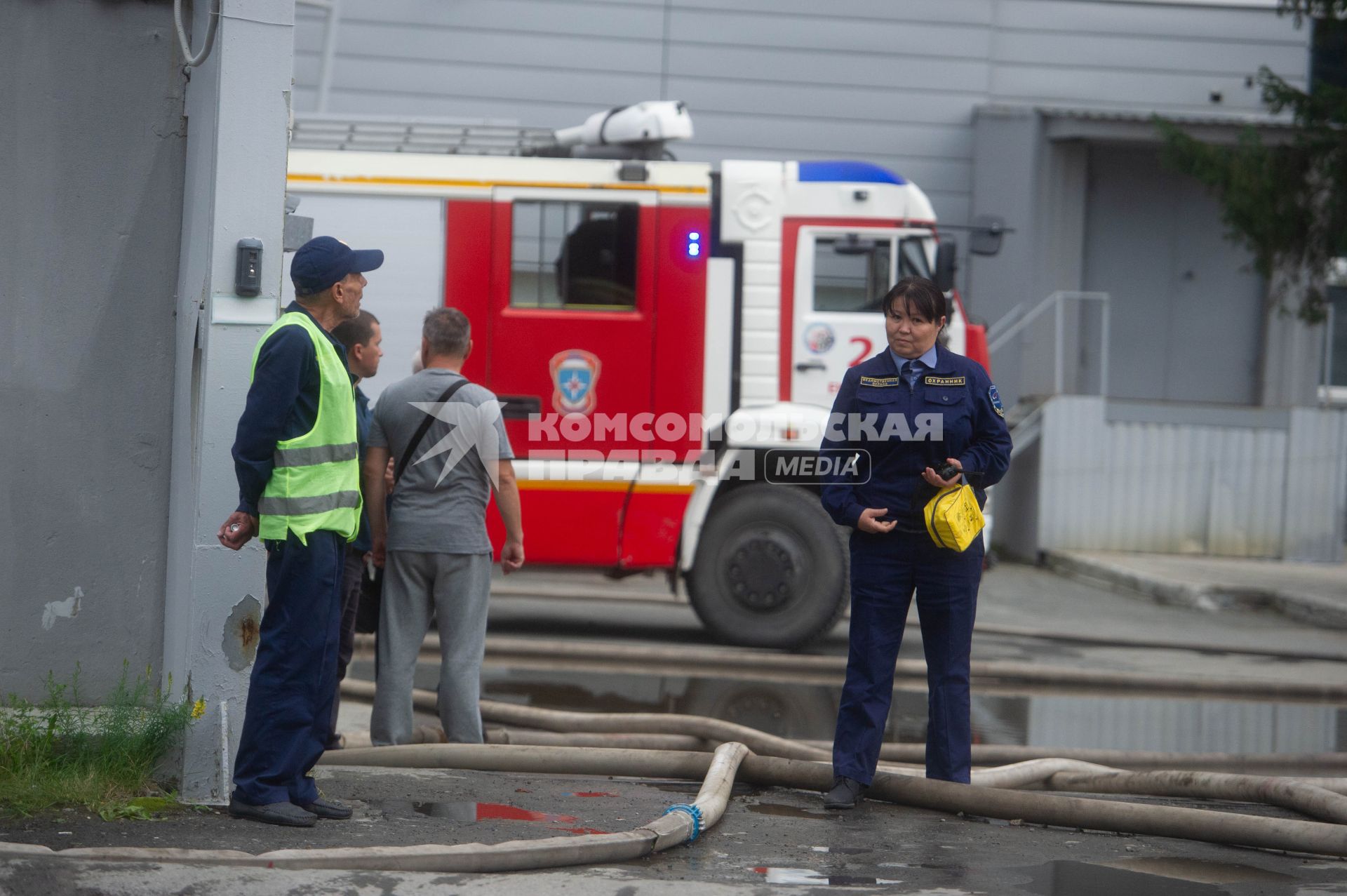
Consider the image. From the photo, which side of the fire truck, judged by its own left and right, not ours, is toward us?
right

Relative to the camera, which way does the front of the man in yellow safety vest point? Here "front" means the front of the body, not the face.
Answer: to the viewer's right

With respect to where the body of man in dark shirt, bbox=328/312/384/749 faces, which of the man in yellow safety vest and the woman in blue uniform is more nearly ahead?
the woman in blue uniform

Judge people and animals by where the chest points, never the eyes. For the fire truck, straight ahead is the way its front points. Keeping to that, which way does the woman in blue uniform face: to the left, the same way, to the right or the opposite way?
to the right

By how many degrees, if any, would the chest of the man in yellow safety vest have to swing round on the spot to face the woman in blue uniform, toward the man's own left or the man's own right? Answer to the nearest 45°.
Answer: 0° — they already face them

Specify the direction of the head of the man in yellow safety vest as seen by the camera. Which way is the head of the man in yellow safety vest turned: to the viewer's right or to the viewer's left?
to the viewer's right

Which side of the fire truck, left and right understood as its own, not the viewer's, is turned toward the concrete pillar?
right

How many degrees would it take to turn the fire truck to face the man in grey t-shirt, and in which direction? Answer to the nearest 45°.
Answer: approximately 90° to its right

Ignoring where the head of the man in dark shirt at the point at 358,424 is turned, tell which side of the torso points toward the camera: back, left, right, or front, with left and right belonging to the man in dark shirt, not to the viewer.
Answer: right

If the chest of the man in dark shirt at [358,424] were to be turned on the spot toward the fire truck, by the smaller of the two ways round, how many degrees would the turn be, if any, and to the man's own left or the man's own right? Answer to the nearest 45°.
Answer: approximately 45° to the man's own left
